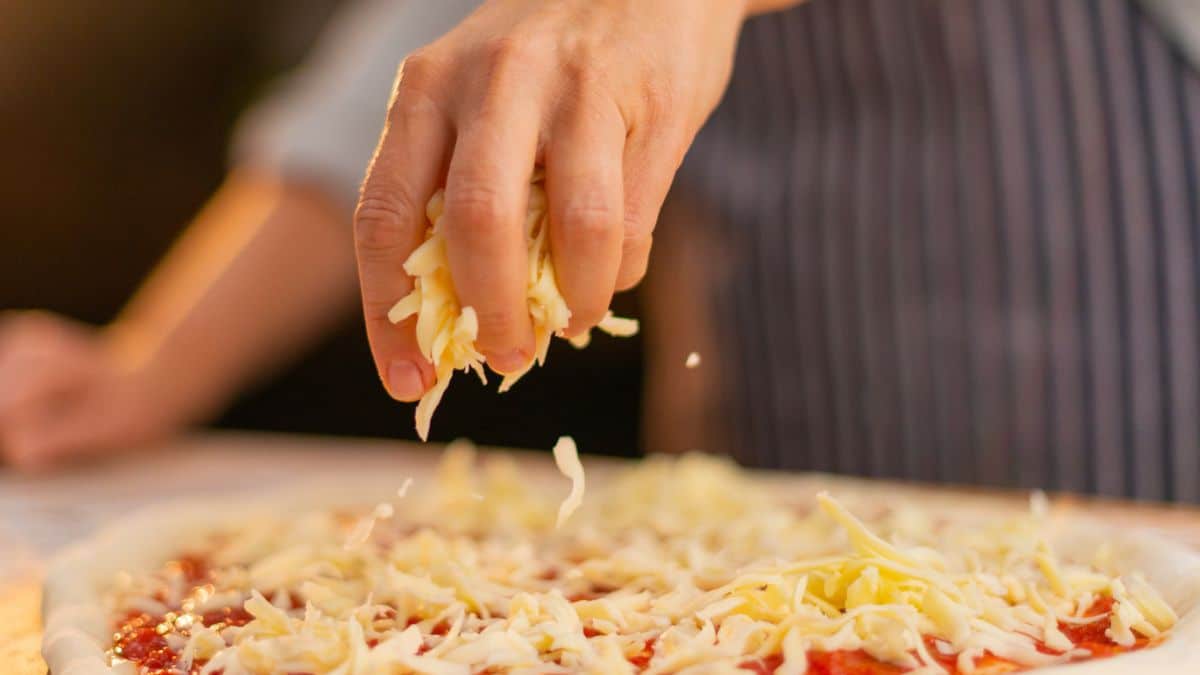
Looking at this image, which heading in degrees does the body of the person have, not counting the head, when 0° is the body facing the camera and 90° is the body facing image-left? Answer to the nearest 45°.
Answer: approximately 45°

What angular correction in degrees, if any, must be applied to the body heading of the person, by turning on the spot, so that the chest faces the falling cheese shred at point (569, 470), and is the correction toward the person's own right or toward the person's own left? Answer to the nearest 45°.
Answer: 0° — they already face it

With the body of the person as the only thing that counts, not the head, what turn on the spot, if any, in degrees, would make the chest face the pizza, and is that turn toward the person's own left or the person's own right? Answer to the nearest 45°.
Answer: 0° — they already face it
